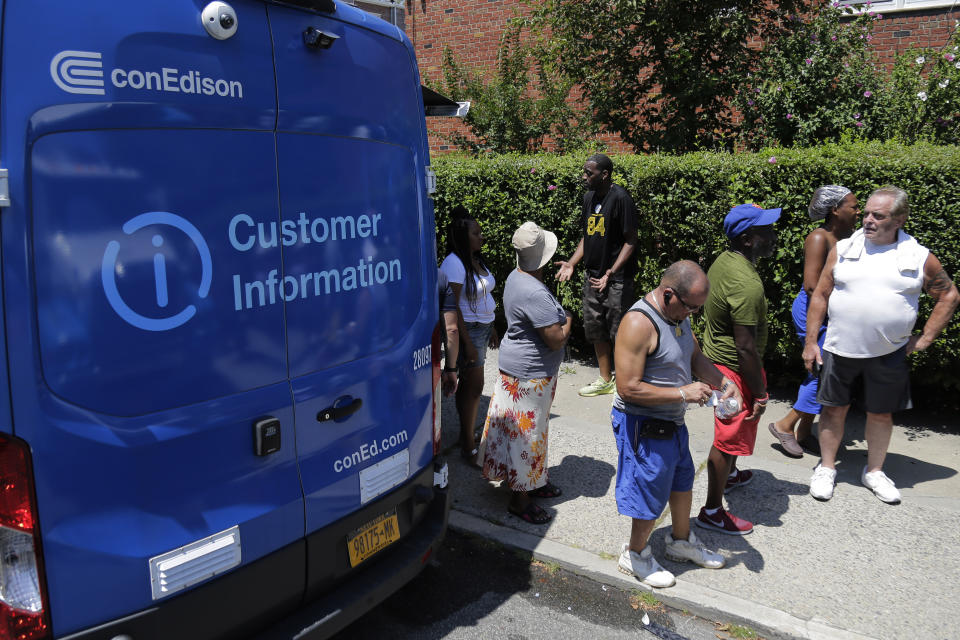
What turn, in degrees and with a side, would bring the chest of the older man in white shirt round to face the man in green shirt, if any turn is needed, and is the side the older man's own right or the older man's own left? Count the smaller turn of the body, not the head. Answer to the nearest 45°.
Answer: approximately 45° to the older man's own right

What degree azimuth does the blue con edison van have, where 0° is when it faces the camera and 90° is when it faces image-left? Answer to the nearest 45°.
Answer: approximately 135°

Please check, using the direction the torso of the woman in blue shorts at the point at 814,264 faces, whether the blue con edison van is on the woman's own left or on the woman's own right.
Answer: on the woman's own right

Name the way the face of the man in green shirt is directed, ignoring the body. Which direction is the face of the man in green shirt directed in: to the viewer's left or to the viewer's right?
to the viewer's right

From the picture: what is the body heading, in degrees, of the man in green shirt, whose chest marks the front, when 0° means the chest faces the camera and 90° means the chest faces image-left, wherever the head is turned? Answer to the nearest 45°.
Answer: approximately 270°
